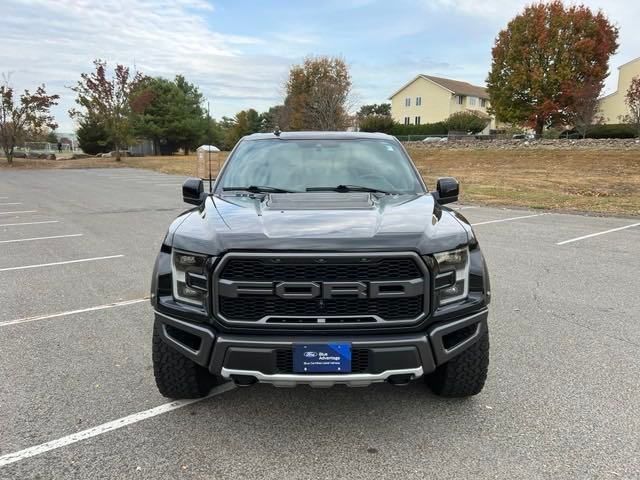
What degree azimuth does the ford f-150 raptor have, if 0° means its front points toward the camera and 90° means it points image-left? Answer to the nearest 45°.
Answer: approximately 0°

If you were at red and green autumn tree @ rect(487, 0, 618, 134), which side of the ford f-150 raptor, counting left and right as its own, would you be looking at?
back

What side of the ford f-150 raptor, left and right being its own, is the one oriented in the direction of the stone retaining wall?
back

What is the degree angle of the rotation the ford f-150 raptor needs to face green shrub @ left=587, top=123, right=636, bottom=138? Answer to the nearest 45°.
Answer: approximately 135° to its left

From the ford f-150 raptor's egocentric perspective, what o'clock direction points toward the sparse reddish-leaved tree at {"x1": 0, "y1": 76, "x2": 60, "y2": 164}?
The sparse reddish-leaved tree is roughly at 5 o'clock from the ford f-150 raptor.

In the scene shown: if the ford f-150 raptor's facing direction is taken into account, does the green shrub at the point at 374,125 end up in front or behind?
behind

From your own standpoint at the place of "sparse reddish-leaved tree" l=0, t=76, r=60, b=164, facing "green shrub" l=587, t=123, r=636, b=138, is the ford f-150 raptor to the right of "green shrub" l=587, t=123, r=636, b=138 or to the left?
right

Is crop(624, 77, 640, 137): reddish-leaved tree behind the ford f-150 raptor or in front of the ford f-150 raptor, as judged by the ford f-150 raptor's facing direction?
behind
